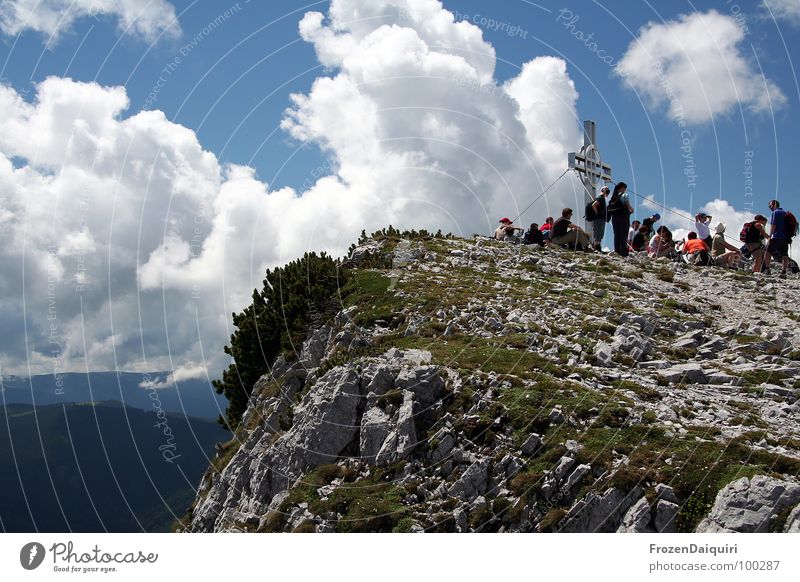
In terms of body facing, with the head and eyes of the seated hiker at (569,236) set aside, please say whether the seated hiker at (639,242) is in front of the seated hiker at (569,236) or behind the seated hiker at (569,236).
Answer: in front

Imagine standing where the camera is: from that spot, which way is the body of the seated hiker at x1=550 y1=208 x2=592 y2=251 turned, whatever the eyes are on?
to the viewer's right

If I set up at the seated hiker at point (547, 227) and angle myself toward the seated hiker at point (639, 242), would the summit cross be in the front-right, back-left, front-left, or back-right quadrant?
front-left

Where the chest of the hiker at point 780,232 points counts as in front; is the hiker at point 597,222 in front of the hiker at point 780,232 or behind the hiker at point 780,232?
in front

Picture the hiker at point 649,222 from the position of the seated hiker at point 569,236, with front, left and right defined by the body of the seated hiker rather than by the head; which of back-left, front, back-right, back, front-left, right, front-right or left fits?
front-left

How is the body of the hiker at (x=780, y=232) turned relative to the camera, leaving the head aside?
to the viewer's left

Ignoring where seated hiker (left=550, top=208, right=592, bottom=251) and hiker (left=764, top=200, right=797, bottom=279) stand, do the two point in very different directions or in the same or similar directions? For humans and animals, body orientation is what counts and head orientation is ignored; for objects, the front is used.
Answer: very different directions
